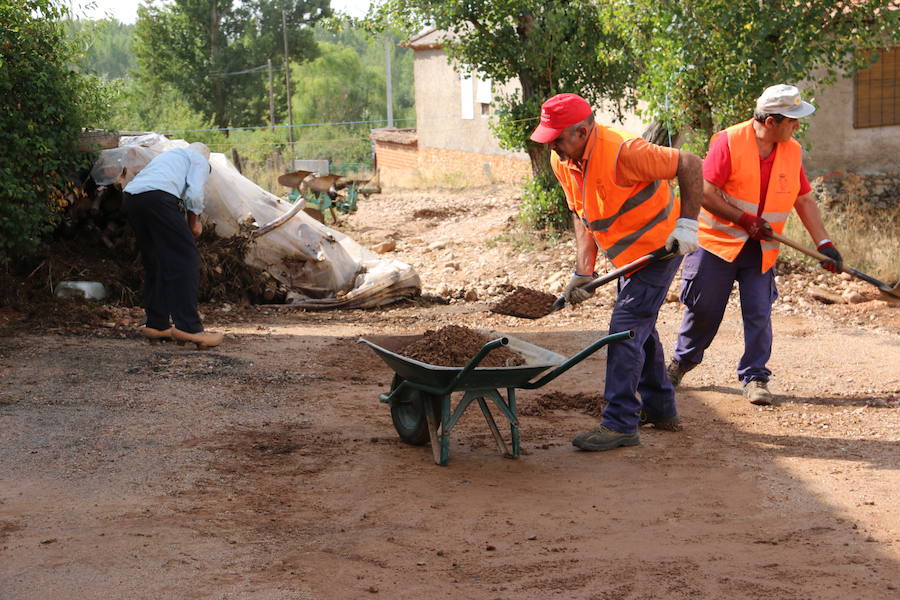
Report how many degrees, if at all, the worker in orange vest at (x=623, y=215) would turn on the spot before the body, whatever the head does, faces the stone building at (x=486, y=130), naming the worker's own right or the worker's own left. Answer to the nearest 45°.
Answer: approximately 135° to the worker's own right

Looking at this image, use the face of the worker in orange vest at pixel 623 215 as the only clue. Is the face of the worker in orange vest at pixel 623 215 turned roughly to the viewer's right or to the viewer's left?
to the viewer's left

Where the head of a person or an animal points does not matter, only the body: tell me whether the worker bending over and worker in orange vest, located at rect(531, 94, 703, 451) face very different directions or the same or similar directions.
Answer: very different directions

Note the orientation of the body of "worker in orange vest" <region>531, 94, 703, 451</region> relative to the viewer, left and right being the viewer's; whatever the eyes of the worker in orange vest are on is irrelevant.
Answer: facing the viewer and to the left of the viewer

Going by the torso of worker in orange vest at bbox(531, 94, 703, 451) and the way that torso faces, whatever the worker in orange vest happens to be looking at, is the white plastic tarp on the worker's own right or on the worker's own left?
on the worker's own right

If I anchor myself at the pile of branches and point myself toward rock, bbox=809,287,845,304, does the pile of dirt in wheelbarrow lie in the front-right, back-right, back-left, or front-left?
front-right

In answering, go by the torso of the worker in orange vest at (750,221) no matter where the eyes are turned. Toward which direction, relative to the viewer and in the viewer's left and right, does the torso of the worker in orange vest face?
facing the viewer and to the right of the viewer
